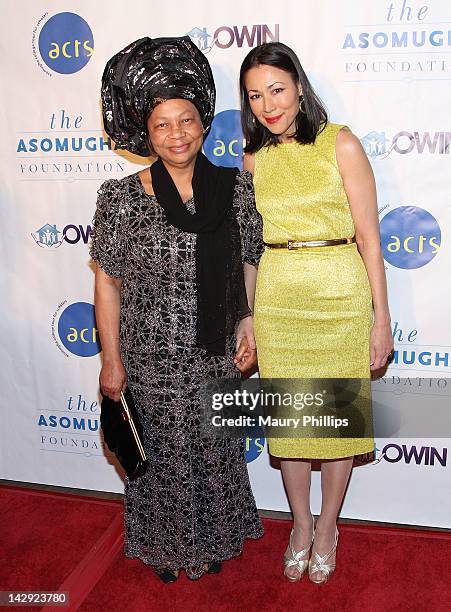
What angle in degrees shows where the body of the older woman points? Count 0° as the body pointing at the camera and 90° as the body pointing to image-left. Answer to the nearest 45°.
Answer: approximately 0°
